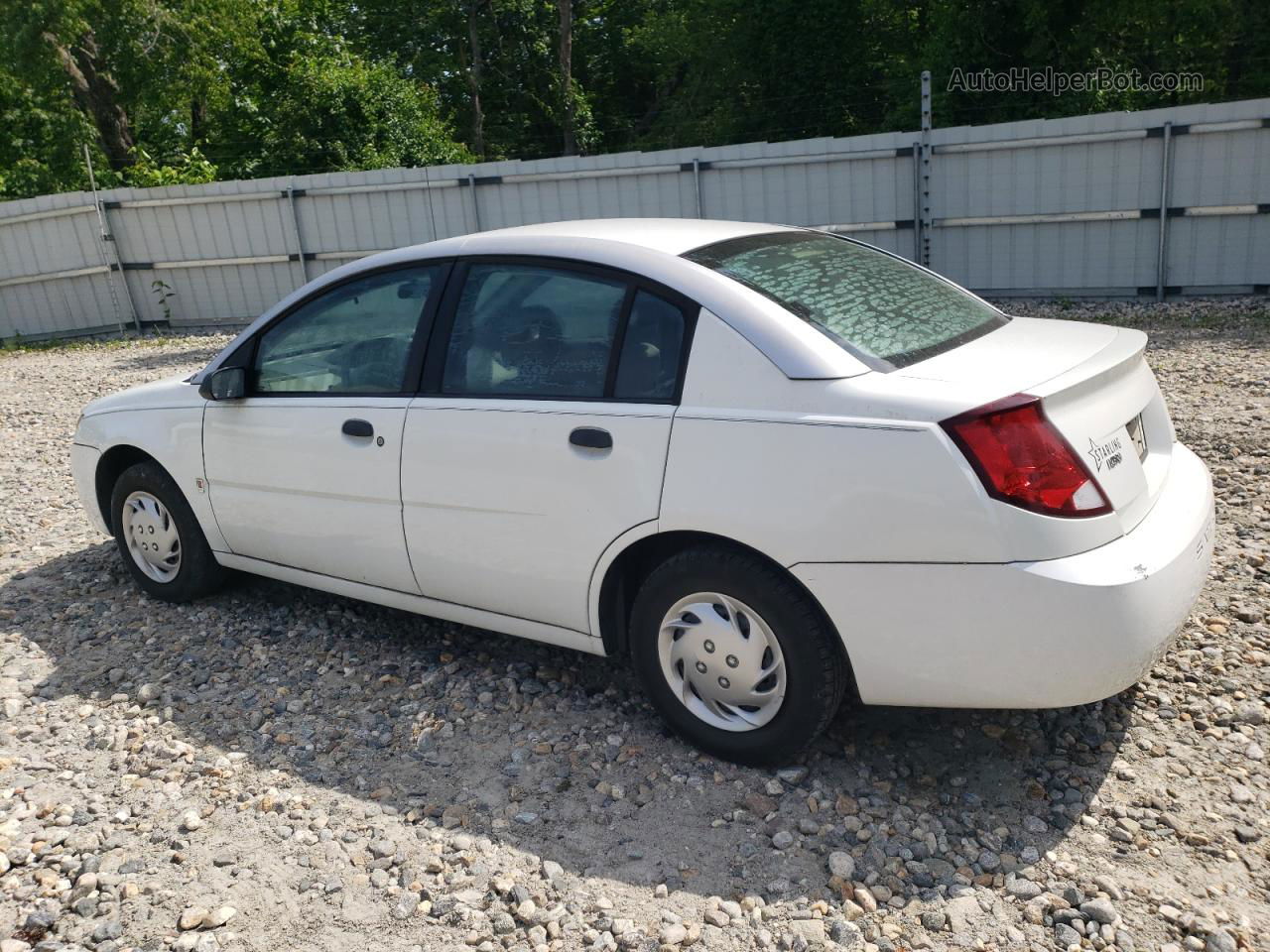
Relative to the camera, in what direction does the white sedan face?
facing away from the viewer and to the left of the viewer

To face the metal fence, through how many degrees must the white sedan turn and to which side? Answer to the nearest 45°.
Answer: approximately 45° to its right
